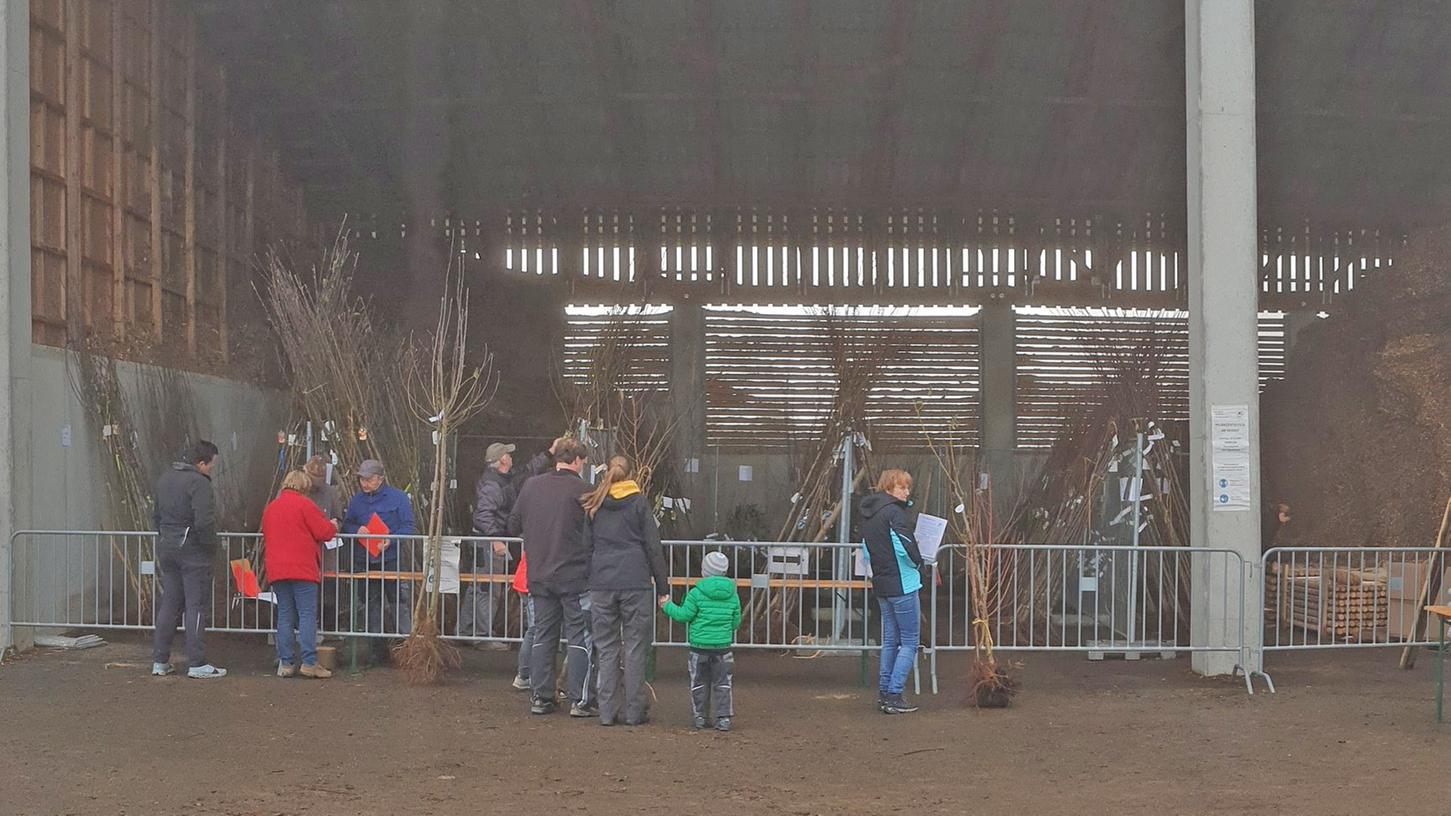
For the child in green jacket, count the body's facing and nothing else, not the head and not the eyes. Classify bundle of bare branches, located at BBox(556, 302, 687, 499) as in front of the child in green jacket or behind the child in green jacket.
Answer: in front

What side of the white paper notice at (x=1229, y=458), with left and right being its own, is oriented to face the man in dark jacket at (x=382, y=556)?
right

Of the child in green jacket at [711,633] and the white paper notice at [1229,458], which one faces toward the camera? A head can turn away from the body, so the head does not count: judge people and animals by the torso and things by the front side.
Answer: the white paper notice

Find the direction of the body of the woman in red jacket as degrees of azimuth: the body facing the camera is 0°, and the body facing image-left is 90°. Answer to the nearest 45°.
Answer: approximately 225°

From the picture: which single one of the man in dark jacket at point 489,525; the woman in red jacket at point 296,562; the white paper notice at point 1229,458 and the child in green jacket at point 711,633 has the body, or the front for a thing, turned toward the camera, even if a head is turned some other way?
the white paper notice

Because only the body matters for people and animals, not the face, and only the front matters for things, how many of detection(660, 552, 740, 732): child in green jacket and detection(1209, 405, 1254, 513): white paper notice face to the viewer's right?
0

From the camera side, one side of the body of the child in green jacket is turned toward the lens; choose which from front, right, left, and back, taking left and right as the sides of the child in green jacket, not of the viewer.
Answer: back

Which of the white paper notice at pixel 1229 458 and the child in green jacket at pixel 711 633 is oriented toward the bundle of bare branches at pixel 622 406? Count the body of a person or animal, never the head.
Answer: the child in green jacket

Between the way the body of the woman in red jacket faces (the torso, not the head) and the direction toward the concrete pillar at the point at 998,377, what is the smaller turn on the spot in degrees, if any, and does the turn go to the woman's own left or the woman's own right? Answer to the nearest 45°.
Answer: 0° — they already face it

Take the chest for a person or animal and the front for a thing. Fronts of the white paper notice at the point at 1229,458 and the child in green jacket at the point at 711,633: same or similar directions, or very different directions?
very different directions

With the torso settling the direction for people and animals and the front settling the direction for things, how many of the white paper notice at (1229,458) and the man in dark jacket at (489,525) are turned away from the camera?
0

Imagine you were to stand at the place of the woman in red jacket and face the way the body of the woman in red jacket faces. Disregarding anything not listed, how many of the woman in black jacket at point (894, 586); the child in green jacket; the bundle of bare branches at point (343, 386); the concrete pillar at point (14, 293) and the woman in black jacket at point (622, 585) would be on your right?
3

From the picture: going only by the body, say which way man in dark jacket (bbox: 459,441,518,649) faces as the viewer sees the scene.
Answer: to the viewer's right

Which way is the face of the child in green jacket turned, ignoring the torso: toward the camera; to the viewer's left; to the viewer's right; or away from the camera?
away from the camera

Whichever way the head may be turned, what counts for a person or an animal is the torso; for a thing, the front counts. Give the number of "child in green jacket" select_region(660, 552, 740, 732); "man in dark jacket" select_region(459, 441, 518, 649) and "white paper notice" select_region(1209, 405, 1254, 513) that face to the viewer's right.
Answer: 1

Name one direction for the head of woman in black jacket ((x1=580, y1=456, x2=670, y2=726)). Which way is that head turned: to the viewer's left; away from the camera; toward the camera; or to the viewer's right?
away from the camera

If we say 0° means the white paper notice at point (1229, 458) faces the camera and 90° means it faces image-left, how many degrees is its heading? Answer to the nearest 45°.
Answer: approximately 0°
